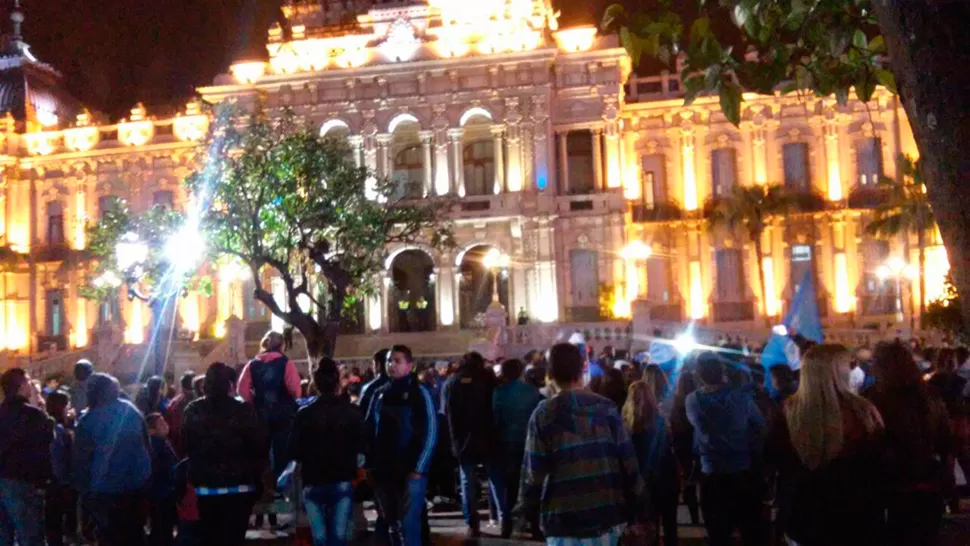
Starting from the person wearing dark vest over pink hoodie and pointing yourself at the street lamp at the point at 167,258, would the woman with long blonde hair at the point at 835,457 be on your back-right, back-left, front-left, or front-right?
back-right

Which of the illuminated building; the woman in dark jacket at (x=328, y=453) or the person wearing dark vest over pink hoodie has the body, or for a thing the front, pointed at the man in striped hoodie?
the illuminated building

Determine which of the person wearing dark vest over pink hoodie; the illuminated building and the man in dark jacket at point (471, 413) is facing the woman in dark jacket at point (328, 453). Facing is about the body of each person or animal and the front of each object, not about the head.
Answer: the illuminated building

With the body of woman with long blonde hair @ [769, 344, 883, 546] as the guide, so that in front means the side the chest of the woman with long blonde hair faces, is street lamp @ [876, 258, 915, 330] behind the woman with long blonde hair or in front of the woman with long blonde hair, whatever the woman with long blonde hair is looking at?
in front

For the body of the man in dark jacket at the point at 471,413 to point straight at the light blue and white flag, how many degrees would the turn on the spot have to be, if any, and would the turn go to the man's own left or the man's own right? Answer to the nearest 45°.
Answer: approximately 45° to the man's own right

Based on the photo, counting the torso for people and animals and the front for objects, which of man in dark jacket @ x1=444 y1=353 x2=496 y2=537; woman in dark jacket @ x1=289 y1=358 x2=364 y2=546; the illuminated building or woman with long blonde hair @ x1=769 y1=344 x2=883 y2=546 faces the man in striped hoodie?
the illuminated building

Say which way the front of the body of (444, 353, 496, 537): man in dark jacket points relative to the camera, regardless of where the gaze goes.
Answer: away from the camera

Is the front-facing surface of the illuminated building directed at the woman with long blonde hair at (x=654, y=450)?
yes

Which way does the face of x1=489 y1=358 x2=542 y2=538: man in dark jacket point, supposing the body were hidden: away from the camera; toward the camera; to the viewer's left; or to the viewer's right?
away from the camera

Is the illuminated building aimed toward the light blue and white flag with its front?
yes

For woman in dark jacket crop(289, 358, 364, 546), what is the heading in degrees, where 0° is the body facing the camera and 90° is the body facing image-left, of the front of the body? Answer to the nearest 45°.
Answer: approximately 180°

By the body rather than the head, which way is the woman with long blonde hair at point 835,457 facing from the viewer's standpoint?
away from the camera

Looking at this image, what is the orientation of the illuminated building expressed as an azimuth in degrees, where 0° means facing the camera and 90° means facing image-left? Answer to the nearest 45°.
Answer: approximately 0°

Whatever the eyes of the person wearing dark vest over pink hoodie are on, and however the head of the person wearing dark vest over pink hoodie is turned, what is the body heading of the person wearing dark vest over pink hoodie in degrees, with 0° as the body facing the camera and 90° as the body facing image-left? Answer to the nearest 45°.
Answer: approximately 180°

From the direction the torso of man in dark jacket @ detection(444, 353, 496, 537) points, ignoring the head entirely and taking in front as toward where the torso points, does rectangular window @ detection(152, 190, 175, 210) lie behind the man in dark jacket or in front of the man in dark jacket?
in front

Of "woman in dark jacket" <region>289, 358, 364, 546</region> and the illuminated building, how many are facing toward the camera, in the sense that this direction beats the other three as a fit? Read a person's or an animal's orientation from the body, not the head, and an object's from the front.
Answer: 1

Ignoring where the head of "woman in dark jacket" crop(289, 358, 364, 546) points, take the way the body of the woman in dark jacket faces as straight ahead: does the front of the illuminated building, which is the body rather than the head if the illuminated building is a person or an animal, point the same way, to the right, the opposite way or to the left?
the opposite way

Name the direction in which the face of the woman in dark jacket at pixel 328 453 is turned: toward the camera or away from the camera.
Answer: away from the camera
